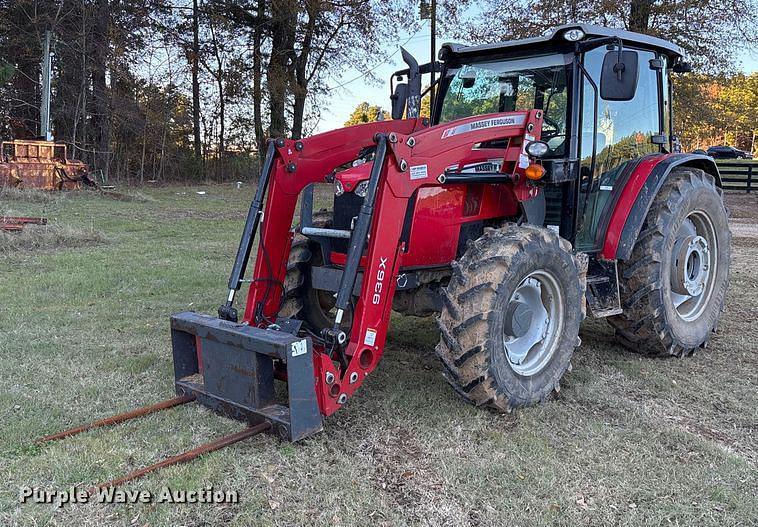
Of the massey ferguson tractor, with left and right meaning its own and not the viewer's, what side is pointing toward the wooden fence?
back

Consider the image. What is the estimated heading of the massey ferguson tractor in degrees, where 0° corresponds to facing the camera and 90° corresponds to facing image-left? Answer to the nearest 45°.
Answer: approximately 45°

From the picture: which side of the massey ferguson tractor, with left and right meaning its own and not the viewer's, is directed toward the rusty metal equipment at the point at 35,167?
right

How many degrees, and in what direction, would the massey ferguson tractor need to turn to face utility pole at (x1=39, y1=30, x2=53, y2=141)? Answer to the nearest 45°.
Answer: approximately 90° to its right
